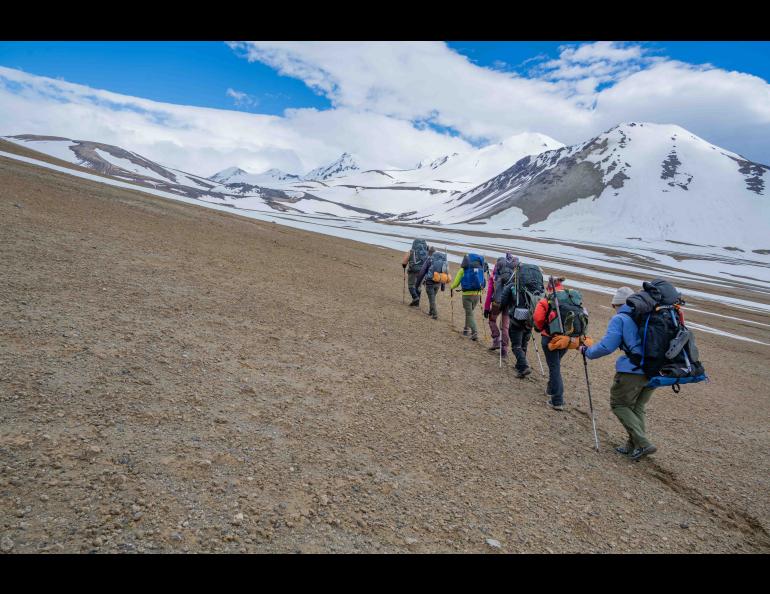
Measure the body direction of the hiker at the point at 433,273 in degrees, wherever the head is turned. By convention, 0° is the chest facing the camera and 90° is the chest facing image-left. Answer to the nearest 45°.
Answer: approximately 135°

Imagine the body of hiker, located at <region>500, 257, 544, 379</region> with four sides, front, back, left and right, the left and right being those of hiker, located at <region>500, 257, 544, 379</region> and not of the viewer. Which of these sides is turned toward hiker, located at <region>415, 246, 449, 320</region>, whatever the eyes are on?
front

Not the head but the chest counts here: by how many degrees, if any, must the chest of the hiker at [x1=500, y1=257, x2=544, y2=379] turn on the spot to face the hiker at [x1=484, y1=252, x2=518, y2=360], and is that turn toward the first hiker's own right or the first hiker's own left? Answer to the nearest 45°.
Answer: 0° — they already face them

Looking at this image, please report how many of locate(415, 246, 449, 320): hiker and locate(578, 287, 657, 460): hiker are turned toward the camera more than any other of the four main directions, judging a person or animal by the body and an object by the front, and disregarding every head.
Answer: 0

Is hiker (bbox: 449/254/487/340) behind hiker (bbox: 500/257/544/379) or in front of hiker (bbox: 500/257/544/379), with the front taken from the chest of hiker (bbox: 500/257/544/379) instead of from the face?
in front

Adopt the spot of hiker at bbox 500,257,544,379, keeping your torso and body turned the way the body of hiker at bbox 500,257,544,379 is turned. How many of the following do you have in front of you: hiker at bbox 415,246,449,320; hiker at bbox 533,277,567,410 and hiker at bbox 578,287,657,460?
1

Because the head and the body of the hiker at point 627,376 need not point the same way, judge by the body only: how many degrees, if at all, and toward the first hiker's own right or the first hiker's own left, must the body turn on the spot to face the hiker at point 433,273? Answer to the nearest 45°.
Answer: approximately 45° to the first hiker's own right

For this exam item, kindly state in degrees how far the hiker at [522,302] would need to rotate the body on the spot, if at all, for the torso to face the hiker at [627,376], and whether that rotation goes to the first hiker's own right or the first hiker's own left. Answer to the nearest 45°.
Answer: approximately 180°

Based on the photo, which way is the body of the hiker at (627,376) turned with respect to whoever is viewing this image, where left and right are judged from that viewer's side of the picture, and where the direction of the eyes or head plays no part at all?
facing to the left of the viewer

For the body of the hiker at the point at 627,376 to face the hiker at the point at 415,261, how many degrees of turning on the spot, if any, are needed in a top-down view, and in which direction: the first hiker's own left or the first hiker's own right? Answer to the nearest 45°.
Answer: approximately 45° to the first hiker's own right

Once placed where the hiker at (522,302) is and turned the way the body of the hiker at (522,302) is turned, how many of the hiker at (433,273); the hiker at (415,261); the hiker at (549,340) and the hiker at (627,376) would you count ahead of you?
2

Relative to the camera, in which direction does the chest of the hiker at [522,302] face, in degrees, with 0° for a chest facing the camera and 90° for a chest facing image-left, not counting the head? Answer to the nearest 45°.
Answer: approximately 135°

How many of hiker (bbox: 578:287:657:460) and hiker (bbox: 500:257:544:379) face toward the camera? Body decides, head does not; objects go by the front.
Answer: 0
